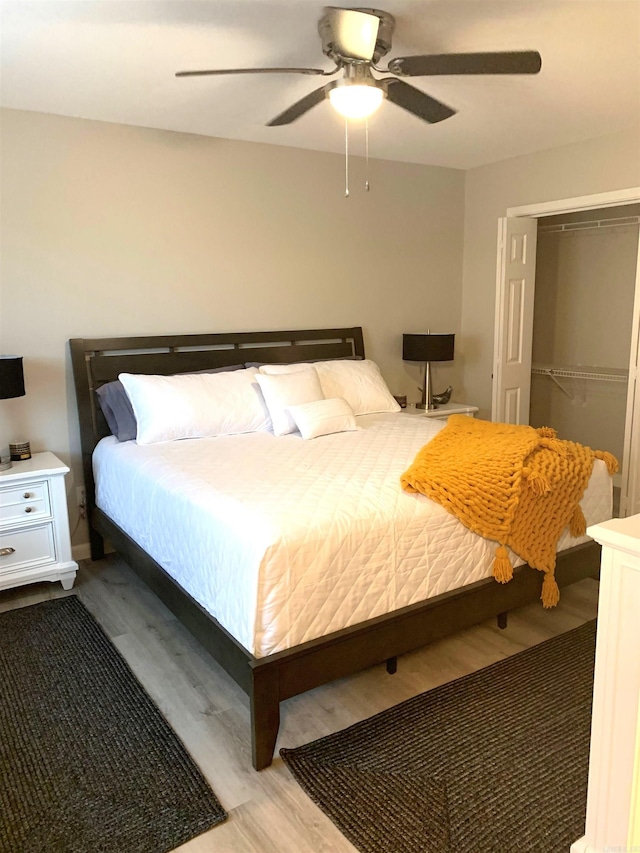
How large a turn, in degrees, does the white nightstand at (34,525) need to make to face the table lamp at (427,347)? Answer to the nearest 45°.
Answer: approximately 90° to its left

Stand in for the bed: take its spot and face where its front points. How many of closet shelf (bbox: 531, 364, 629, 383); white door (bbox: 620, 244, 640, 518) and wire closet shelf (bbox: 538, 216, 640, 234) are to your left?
3

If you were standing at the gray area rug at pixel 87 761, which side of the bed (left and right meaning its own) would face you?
right

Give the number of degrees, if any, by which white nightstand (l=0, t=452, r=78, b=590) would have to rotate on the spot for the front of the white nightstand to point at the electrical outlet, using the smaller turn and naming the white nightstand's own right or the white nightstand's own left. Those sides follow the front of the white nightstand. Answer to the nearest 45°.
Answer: approximately 135° to the white nightstand's own left

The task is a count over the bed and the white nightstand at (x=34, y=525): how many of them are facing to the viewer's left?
0

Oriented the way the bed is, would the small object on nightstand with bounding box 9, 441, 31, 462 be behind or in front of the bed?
behind

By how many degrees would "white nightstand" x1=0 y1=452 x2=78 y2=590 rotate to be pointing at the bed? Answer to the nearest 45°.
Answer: approximately 45° to its left

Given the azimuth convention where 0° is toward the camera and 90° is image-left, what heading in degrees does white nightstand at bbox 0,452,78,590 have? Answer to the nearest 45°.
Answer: approximately 0°

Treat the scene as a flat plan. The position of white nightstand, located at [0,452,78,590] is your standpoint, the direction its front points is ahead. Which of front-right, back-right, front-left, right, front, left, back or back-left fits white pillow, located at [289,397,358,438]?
left

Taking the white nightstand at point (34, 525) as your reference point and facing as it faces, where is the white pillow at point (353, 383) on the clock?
The white pillow is roughly at 9 o'clock from the white nightstand.

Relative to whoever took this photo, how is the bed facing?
facing the viewer and to the right of the viewer

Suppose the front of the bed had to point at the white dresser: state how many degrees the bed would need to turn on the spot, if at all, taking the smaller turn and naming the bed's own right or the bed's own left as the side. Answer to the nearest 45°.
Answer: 0° — it already faces it

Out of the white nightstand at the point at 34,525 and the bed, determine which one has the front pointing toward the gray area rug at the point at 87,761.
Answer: the white nightstand

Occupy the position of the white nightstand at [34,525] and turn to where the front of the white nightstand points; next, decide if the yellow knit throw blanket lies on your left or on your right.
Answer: on your left

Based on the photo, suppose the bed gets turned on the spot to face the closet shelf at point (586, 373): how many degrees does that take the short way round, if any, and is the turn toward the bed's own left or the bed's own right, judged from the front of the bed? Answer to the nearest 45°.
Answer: approximately 90° to the bed's own left

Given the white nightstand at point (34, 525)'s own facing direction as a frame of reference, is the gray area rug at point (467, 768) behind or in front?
in front

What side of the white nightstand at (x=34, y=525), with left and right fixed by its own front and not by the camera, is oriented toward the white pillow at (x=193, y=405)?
left

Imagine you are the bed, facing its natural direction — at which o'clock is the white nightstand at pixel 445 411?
The white nightstand is roughly at 8 o'clock from the bed.

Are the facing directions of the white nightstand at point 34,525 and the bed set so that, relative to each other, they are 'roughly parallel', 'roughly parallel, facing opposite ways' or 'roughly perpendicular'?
roughly parallel
